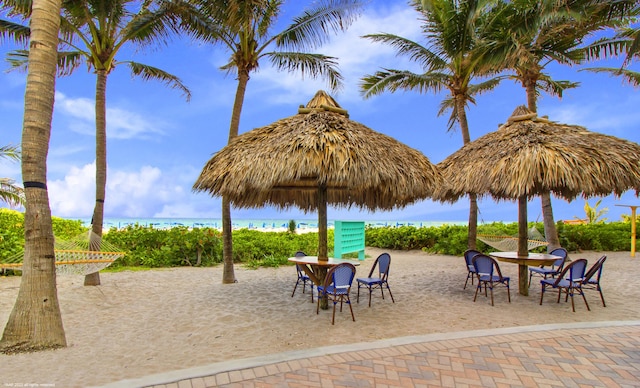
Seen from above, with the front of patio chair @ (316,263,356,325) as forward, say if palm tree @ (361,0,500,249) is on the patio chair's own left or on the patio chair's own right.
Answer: on the patio chair's own right

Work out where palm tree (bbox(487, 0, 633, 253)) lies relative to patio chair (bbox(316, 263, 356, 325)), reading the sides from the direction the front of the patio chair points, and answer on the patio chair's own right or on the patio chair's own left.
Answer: on the patio chair's own right

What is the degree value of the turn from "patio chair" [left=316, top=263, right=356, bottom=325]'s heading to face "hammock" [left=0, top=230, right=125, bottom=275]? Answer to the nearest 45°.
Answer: approximately 45° to its left

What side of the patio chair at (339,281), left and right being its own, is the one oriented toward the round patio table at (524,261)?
right

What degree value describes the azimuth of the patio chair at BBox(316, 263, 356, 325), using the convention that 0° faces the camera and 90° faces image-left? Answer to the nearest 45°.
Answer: approximately 135°
